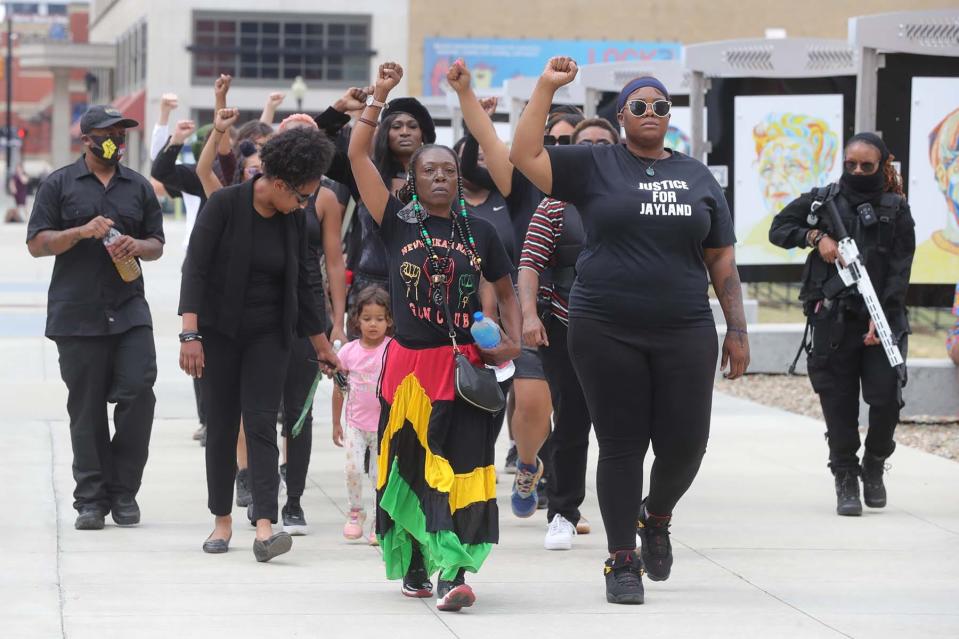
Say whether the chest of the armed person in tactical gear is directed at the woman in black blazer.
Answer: no

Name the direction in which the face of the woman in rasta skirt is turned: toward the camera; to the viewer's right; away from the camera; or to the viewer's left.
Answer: toward the camera

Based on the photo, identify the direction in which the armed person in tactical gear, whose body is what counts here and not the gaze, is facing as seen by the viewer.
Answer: toward the camera

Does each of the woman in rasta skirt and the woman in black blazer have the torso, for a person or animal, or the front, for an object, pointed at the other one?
no

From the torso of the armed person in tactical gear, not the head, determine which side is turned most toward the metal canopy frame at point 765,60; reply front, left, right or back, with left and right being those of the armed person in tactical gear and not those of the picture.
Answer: back

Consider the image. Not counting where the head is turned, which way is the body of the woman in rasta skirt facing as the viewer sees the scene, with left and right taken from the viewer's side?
facing the viewer

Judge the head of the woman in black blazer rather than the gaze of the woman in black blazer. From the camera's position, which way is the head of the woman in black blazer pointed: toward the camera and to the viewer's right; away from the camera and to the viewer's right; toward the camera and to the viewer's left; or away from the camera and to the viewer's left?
toward the camera and to the viewer's right

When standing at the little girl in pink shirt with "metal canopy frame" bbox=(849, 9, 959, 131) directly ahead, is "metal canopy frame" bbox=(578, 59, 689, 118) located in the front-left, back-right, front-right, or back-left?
front-left

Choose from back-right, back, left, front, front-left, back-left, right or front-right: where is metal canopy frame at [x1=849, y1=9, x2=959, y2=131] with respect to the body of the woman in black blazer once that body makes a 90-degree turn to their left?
front

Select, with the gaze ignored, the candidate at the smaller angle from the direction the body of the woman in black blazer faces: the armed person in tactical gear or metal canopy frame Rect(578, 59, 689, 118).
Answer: the armed person in tactical gear

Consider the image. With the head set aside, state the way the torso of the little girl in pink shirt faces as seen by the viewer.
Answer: toward the camera

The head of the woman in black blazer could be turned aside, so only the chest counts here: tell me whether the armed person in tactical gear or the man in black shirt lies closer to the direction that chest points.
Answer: the armed person in tactical gear

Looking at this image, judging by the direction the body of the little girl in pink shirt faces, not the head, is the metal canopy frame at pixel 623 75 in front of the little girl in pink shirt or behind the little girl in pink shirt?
behind

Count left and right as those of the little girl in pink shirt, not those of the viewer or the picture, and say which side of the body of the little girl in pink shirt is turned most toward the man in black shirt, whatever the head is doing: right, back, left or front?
right

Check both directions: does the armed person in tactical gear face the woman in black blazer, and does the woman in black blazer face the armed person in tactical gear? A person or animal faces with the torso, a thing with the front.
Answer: no

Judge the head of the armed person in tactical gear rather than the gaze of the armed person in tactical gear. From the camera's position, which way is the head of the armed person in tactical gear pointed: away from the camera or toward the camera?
toward the camera

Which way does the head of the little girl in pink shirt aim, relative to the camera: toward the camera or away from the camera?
toward the camera

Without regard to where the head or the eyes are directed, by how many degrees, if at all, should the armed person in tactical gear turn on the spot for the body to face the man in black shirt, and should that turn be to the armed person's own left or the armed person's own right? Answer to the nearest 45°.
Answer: approximately 90° to the armed person's own right

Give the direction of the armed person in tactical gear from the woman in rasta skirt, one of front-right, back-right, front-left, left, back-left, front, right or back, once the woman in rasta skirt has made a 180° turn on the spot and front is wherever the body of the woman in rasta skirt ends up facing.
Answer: front-right

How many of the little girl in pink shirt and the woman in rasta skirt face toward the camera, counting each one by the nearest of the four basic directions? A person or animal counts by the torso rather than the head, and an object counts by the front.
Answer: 2

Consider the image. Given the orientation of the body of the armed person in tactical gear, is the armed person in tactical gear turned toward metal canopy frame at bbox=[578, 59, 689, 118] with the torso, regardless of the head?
no

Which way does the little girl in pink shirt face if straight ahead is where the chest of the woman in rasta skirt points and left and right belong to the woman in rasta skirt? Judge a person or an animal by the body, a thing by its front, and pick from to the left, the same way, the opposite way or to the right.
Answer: the same way

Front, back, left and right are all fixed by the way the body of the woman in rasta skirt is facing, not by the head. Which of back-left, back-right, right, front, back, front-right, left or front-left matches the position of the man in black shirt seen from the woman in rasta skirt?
back-right
